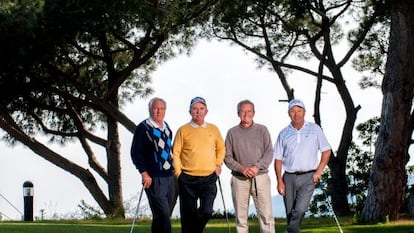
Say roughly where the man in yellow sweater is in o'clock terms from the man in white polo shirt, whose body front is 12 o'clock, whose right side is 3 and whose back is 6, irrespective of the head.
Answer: The man in yellow sweater is roughly at 3 o'clock from the man in white polo shirt.

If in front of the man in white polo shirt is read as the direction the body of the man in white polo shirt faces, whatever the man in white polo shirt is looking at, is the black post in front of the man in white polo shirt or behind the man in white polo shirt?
behind

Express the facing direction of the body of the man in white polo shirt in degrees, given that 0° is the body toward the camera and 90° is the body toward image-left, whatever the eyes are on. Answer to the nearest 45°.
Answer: approximately 0°

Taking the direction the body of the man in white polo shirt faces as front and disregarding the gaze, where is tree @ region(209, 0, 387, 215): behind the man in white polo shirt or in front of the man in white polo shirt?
behind

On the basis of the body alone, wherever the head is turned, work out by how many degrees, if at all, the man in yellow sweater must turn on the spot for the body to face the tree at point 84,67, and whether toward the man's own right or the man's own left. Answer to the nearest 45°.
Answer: approximately 180°

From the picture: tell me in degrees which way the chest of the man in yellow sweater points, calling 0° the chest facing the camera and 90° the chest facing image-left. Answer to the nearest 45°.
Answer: approximately 0°

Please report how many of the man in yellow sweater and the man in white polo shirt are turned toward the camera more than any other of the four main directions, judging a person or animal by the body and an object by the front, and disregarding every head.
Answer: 2
